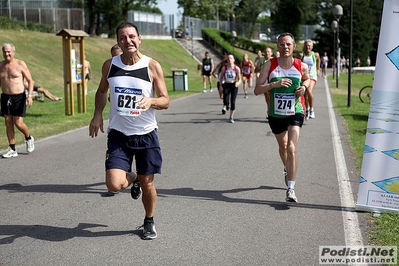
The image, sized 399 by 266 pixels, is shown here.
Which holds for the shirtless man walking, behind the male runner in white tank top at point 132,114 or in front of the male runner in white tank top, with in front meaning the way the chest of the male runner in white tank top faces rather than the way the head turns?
behind

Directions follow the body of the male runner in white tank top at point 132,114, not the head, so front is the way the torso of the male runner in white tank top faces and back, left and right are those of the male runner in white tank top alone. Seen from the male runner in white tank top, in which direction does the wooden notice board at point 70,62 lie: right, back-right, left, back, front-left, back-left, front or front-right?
back

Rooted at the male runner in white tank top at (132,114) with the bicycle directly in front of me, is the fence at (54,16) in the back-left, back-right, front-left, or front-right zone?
front-left

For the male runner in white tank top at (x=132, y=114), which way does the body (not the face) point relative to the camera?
toward the camera

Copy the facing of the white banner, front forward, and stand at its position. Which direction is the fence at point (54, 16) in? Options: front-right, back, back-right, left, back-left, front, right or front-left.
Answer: back-right

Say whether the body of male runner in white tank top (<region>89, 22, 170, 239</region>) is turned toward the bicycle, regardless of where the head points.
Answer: no

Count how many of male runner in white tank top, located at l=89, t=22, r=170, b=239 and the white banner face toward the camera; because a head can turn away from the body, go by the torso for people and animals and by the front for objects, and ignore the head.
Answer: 2

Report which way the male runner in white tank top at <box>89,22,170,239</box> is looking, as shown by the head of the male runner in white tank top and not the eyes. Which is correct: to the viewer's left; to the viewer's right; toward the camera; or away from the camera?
toward the camera

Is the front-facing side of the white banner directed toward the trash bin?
no

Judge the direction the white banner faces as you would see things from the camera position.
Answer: facing the viewer

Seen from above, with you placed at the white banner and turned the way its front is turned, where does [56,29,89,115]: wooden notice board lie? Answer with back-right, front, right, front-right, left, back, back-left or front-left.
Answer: back-right

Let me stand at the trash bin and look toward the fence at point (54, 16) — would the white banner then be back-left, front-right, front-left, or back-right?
back-left

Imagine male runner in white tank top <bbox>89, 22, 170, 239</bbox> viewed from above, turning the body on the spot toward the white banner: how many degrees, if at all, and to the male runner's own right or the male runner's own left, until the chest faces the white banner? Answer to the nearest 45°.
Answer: approximately 90° to the male runner's own left

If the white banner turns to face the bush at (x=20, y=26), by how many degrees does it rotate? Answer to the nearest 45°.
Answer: approximately 135° to its right

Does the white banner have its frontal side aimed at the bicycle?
no

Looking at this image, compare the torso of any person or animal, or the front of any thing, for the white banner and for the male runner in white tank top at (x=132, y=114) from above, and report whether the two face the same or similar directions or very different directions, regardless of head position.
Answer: same or similar directions
